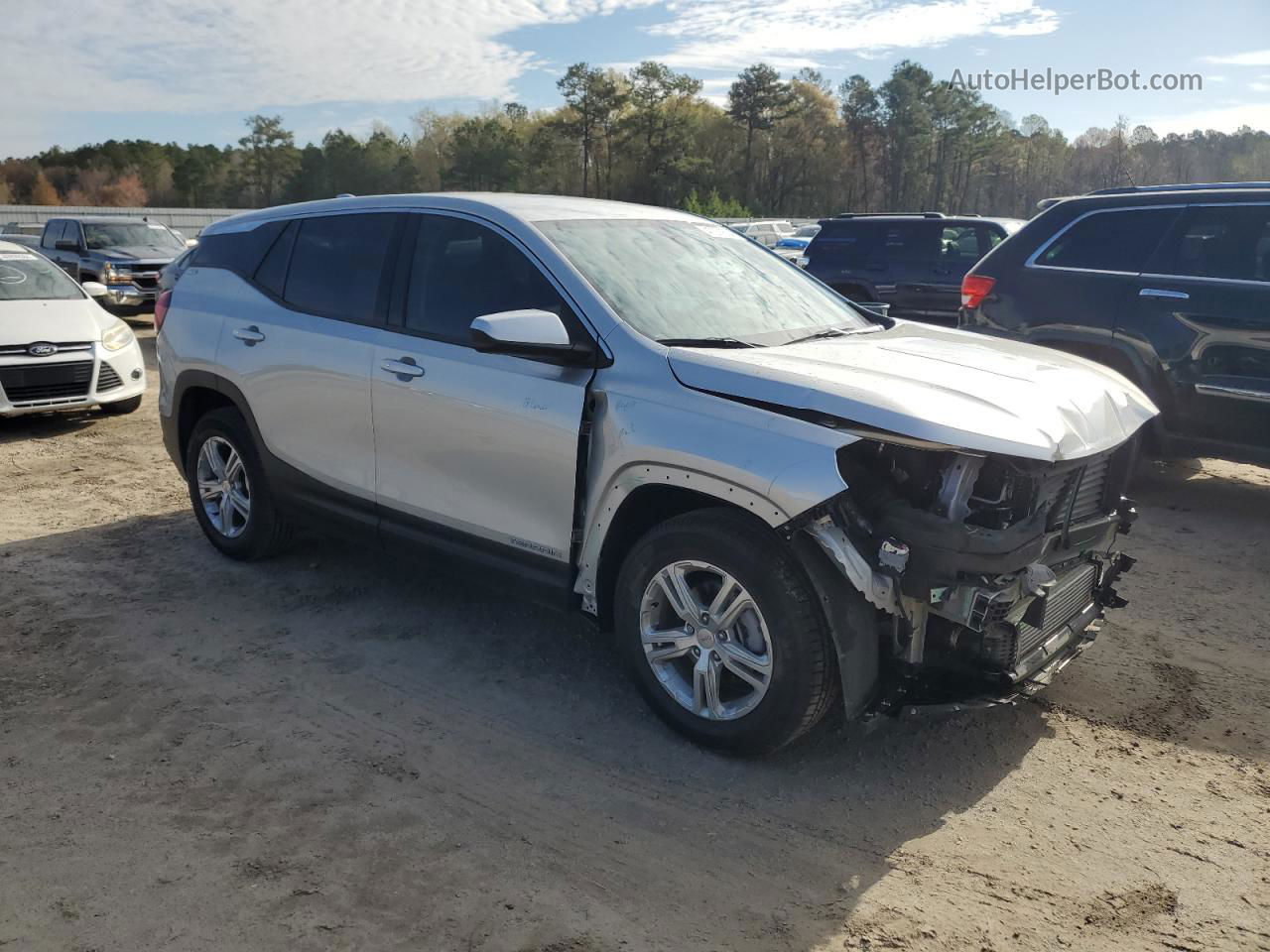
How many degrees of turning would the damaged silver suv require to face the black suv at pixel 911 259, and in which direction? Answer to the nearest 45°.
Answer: approximately 135° to its left

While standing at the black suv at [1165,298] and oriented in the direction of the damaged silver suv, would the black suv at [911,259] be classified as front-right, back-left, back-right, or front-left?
back-right

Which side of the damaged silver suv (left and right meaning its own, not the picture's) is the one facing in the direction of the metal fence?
back

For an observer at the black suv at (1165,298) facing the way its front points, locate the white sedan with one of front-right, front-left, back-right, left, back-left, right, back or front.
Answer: back

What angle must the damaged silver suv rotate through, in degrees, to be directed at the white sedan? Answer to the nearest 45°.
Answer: approximately 180°

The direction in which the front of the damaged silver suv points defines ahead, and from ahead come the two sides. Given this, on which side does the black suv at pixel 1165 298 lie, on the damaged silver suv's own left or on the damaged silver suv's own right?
on the damaged silver suv's own left

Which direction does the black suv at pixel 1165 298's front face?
to the viewer's right

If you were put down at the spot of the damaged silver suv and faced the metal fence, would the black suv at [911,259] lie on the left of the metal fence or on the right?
right

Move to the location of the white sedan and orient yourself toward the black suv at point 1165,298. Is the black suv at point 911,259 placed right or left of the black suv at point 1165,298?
left

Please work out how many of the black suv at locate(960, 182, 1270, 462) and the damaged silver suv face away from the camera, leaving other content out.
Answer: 0

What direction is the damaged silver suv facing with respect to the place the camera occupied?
facing the viewer and to the right of the viewer
